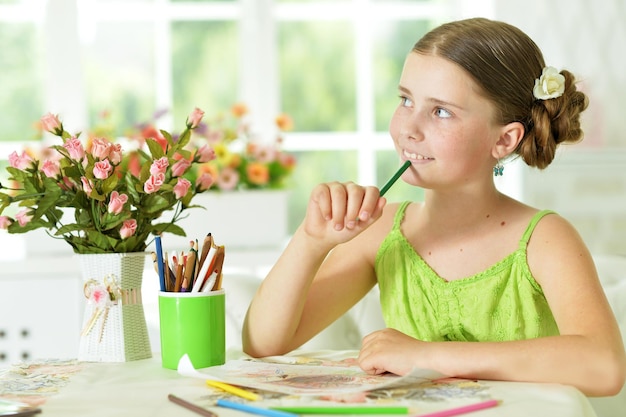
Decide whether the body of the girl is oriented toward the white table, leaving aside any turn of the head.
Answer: yes

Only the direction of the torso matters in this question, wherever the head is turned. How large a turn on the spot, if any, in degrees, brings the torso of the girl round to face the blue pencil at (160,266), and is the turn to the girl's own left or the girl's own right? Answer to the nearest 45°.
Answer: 0° — they already face it

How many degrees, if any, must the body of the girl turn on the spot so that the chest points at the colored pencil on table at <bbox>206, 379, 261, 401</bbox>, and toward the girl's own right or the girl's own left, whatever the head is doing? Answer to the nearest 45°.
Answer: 0° — they already face it

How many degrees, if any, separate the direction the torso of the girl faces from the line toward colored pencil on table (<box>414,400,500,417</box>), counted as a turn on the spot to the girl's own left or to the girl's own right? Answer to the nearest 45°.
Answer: approximately 45° to the girl's own left

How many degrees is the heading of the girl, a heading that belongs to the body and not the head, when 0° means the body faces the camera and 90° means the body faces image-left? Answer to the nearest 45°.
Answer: approximately 45°
